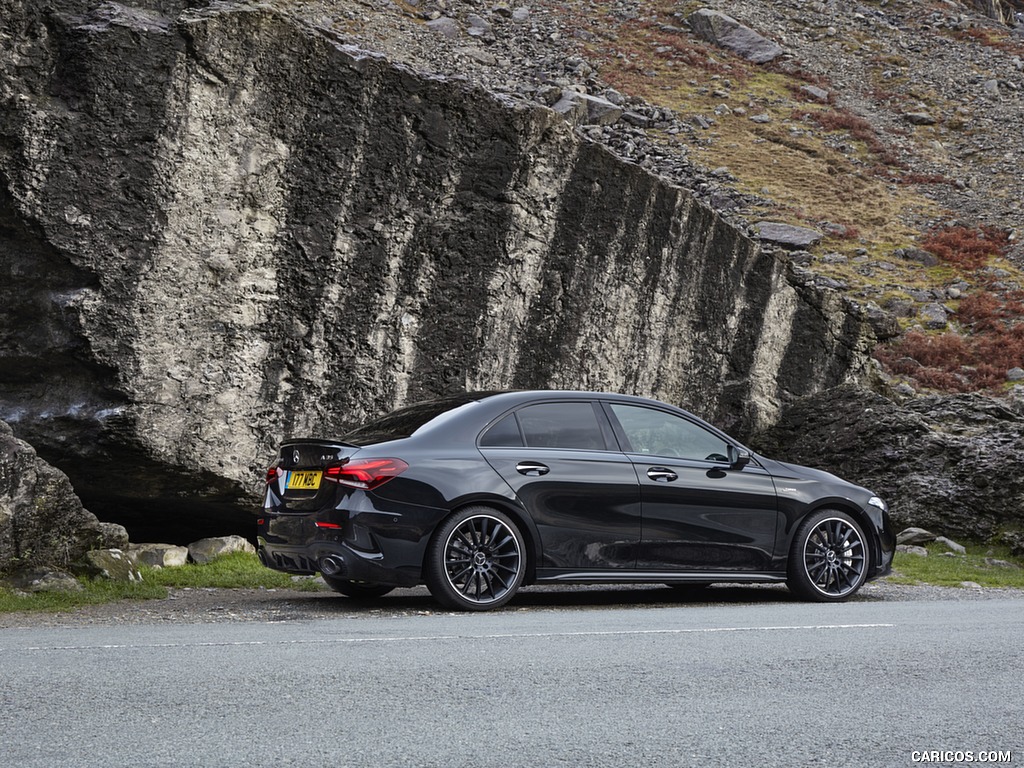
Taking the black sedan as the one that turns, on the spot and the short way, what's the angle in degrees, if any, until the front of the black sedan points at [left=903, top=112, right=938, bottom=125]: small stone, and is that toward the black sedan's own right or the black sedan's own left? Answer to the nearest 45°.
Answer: approximately 45° to the black sedan's own left

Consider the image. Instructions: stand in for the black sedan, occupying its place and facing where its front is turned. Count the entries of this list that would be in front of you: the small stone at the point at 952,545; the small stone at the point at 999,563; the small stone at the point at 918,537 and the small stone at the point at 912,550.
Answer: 4

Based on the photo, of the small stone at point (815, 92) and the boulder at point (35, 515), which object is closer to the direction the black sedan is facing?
the small stone

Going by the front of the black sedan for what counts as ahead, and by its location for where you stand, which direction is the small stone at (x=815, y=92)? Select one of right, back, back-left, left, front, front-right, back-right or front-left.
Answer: front-left

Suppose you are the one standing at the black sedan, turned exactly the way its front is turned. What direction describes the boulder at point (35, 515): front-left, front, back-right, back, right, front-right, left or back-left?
back-left

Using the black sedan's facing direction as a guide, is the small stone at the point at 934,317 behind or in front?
in front

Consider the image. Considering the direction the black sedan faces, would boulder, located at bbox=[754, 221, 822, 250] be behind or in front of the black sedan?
in front

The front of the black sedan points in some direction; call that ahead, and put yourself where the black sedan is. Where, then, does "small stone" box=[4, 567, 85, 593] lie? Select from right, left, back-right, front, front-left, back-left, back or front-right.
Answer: back-left

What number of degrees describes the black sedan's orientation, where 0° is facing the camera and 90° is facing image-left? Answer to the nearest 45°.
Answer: approximately 225°

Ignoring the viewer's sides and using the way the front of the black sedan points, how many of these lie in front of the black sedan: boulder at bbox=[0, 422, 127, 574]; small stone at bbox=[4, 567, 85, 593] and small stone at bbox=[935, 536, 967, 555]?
1

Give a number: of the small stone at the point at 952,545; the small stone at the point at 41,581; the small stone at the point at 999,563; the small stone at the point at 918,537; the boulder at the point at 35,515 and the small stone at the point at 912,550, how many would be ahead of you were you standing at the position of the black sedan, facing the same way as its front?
4

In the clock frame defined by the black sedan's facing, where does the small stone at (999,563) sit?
The small stone is roughly at 12 o'clock from the black sedan.

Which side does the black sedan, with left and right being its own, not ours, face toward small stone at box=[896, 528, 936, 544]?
front

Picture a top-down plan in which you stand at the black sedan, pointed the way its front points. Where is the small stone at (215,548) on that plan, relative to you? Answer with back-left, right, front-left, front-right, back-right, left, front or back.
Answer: left
